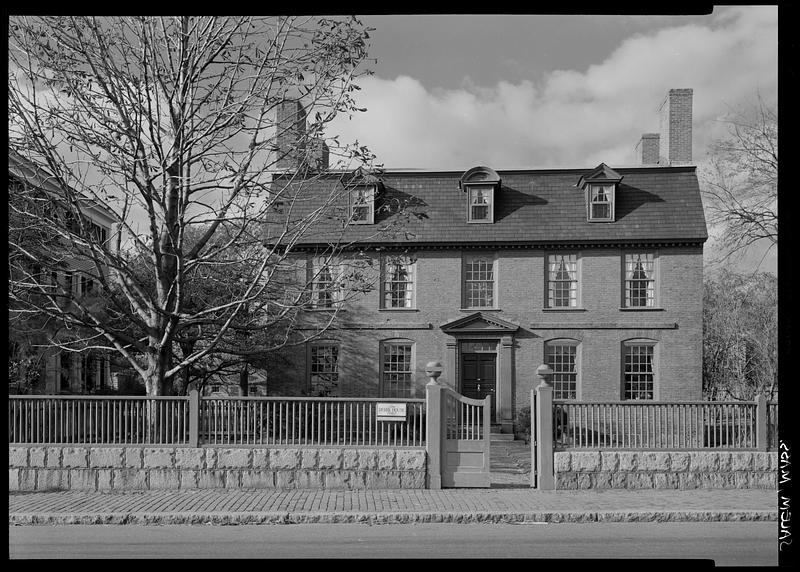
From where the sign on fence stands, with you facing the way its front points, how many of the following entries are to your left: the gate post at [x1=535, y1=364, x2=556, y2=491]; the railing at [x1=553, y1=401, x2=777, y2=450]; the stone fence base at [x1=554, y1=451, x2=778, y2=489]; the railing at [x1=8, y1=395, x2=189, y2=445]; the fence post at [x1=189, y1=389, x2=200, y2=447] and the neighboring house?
3

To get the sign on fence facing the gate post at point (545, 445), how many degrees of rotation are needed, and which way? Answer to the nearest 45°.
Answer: approximately 90° to its left

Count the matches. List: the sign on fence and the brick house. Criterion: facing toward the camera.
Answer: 2

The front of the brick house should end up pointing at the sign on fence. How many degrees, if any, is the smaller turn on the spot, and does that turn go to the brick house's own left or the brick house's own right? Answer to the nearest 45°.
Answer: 0° — it already faces it

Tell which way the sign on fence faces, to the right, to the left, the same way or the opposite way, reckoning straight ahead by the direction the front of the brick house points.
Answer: the same way

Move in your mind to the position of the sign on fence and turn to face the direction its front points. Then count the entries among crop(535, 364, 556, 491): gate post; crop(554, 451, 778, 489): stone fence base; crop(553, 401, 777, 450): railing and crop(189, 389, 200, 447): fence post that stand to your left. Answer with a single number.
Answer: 3

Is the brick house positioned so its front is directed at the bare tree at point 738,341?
no

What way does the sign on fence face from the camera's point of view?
toward the camera

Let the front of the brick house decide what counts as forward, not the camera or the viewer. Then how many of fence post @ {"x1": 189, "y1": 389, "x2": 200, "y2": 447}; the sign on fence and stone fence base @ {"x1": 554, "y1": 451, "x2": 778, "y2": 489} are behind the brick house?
0

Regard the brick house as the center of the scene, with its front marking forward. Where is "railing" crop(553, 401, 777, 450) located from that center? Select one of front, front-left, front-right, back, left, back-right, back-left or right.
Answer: front

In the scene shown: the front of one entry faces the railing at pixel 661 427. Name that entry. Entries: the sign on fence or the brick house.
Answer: the brick house

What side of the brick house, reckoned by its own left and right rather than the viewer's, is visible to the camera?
front

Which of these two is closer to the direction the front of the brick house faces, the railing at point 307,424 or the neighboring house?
the railing

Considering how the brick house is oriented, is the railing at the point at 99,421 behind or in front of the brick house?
in front

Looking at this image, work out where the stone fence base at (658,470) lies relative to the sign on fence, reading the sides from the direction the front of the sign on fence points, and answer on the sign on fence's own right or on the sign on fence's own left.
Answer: on the sign on fence's own left

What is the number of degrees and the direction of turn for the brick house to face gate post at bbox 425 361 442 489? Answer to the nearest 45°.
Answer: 0° — it already faces it

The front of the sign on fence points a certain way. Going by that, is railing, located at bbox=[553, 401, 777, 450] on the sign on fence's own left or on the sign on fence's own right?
on the sign on fence's own left

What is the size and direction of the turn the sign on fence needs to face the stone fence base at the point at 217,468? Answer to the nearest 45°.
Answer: approximately 90° to its right

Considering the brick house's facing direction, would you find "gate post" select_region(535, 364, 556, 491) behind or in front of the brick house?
in front
